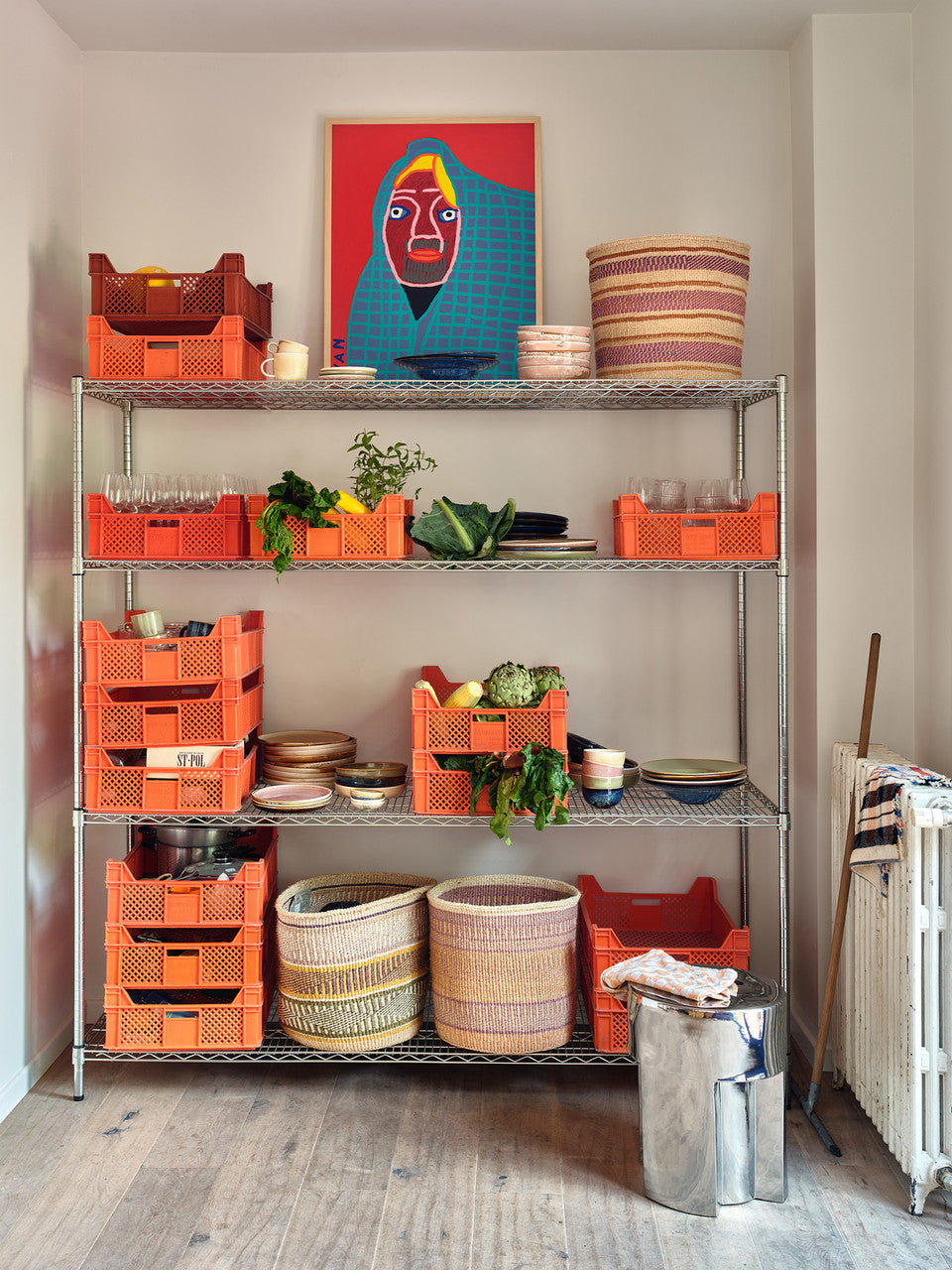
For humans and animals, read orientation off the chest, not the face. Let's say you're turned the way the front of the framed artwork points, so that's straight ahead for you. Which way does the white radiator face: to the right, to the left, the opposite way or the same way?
to the right

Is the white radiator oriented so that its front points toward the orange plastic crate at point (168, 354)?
yes

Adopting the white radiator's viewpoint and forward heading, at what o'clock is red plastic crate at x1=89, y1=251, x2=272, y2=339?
The red plastic crate is roughly at 12 o'clock from the white radiator.

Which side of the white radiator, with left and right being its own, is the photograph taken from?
left

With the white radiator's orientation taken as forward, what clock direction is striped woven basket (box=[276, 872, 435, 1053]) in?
The striped woven basket is roughly at 12 o'clock from the white radiator.

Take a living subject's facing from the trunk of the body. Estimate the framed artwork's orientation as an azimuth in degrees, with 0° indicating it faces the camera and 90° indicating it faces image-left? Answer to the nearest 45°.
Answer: approximately 0°

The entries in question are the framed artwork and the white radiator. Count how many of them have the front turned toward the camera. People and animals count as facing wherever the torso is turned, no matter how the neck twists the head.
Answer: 1
